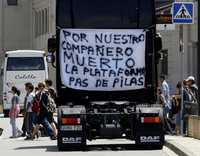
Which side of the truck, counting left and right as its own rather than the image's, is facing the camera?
back

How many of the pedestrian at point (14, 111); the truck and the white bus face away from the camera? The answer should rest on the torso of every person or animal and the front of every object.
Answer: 2

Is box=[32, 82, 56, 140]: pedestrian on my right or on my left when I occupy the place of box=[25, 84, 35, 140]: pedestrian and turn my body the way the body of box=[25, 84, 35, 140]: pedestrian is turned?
on my left
